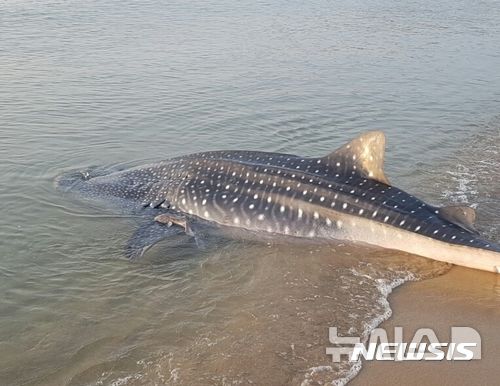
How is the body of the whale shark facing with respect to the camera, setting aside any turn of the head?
to the viewer's left
